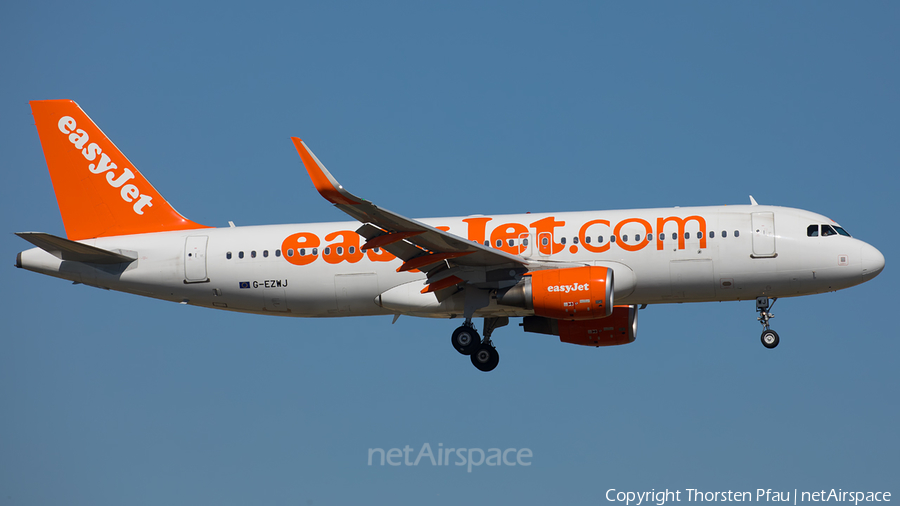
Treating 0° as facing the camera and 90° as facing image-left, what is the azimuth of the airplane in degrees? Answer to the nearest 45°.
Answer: approximately 270°
